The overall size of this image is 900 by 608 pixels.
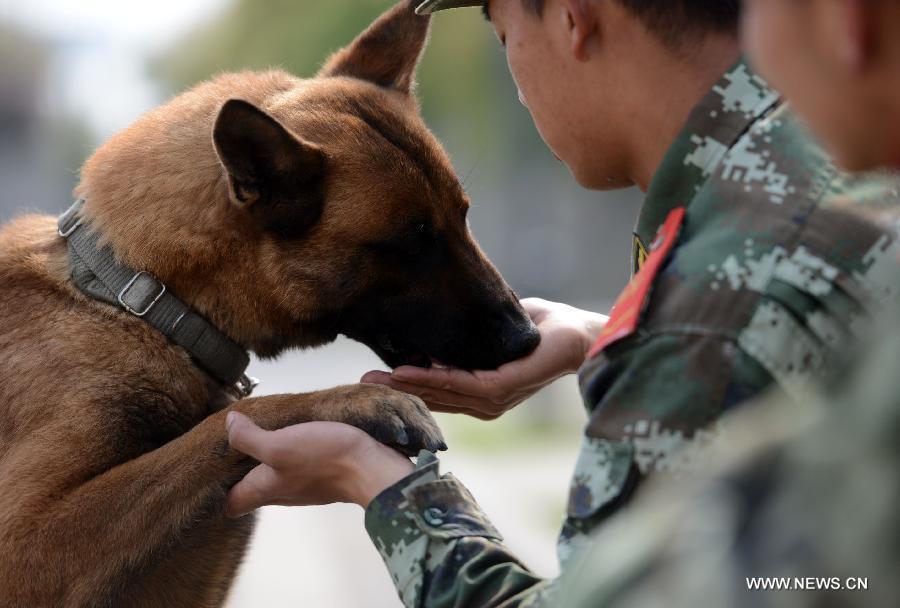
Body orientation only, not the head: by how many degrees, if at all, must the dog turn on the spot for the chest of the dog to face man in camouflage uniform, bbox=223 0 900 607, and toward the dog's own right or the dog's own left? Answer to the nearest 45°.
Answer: approximately 45° to the dog's own right

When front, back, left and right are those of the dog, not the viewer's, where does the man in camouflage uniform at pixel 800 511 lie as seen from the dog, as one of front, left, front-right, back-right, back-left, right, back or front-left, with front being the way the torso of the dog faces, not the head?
right

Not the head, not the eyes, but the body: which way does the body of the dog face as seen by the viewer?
to the viewer's right
